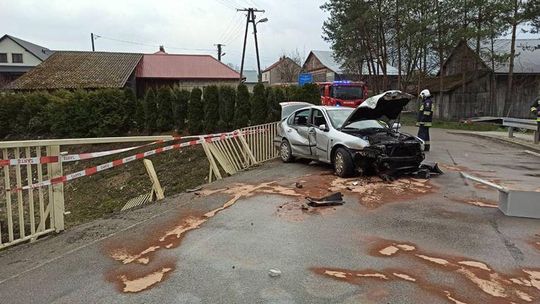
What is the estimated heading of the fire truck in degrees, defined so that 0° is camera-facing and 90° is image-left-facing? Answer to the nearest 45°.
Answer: approximately 0°

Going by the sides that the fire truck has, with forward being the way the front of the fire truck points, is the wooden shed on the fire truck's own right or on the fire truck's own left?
on the fire truck's own left

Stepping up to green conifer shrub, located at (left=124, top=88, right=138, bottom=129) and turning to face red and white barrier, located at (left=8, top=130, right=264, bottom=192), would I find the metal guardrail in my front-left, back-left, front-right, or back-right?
front-left

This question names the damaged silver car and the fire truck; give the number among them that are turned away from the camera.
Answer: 0

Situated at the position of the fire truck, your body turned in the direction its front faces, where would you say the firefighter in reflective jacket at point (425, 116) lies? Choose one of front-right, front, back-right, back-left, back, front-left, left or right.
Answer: front

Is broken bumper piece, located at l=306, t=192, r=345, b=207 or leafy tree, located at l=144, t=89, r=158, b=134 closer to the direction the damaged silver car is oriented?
the broken bumper piece

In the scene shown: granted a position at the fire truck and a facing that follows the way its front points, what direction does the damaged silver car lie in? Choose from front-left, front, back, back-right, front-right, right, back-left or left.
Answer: front

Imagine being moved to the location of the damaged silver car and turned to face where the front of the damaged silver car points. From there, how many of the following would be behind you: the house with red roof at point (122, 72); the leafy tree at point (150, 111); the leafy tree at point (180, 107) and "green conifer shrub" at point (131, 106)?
4

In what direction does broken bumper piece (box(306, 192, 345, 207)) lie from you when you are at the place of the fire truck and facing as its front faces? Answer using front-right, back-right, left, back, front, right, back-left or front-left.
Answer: front

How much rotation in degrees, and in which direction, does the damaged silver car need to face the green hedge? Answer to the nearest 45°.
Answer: approximately 180°

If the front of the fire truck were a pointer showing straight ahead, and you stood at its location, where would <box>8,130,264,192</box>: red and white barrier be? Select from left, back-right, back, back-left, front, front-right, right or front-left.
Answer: front

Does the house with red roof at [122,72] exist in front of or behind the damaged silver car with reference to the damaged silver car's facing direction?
behind

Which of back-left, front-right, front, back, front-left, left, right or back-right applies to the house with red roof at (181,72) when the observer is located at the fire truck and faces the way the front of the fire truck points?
back-right

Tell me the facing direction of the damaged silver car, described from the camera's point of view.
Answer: facing the viewer and to the right of the viewer

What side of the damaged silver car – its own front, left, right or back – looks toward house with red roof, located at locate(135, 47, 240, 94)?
back
